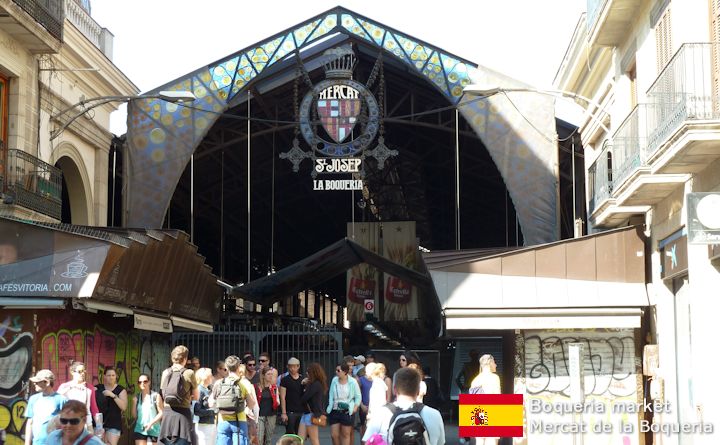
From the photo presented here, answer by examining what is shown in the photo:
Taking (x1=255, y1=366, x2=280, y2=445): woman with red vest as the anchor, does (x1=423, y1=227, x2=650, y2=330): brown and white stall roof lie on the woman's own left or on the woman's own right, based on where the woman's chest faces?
on the woman's own left

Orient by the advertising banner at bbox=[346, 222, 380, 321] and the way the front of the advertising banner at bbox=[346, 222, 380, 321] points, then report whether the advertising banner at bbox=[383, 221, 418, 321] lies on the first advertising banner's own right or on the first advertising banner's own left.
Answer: on the first advertising banner's own left

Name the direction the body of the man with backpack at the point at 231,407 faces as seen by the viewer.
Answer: away from the camera

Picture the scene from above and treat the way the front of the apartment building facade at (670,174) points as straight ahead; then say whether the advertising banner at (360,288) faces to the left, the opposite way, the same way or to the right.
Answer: to the left

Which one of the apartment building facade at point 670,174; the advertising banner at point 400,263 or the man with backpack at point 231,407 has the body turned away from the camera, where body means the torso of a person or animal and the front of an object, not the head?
the man with backpack

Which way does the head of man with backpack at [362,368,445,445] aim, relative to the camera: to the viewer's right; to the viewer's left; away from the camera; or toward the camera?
away from the camera

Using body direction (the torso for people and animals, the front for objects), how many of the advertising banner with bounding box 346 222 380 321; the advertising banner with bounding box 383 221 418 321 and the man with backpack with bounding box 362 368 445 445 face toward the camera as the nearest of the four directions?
2

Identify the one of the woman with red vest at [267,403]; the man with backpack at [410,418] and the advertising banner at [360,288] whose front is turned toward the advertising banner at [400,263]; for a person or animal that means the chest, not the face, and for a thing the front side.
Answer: the man with backpack

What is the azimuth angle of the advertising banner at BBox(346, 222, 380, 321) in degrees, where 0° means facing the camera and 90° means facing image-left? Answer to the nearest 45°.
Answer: approximately 0°

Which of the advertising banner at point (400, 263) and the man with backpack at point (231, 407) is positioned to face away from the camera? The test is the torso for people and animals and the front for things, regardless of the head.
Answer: the man with backpack

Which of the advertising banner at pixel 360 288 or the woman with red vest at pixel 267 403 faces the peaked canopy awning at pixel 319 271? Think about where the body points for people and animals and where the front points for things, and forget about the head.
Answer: the advertising banner

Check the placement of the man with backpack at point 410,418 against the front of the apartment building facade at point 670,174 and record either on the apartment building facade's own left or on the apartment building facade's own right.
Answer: on the apartment building facade's own left

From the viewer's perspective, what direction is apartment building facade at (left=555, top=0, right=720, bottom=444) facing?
to the viewer's left
